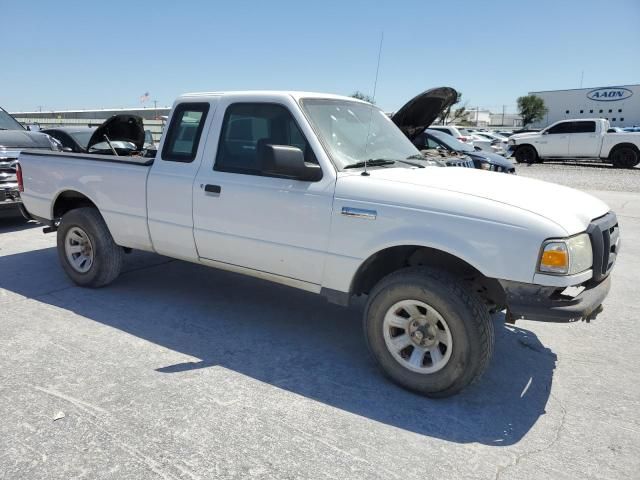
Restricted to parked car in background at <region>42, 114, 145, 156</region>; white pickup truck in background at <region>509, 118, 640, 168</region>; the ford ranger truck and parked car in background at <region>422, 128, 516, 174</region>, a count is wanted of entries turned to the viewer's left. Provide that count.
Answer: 1

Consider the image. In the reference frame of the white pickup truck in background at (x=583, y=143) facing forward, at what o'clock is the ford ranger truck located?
The ford ranger truck is roughly at 9 o'clock from the white pickup truck in background.

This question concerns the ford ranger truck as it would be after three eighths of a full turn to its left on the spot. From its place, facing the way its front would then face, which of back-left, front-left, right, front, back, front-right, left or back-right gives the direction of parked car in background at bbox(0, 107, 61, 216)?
front-left

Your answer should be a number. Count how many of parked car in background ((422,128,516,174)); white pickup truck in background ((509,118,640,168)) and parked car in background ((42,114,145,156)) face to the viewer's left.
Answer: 1

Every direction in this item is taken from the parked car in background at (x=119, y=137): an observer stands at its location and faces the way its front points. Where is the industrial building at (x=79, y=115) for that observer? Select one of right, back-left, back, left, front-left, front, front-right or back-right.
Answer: back-left

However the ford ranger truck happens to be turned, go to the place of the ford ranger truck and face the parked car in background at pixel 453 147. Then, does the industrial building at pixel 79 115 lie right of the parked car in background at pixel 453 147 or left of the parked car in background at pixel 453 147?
left

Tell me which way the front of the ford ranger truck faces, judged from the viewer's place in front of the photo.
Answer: facing the viewer and to the right of the viewer

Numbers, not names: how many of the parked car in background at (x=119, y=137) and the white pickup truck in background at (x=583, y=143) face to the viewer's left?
1

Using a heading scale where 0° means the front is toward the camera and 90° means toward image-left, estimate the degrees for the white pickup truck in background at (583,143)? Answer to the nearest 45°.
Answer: approximately 90°

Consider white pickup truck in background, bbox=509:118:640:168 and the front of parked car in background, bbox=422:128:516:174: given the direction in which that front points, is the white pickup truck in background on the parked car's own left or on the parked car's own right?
on the parked car's own left

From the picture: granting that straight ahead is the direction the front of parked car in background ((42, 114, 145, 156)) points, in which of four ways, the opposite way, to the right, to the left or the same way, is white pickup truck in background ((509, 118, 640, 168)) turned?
the opposite way

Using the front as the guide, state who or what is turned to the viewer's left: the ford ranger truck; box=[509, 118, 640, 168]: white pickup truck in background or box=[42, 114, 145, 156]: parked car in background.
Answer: the white pickup truck in background

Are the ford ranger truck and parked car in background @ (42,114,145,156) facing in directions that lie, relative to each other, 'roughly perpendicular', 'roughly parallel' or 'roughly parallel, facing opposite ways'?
roughly parallel

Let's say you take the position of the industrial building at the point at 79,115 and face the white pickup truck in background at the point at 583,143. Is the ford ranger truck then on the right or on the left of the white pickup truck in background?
right
